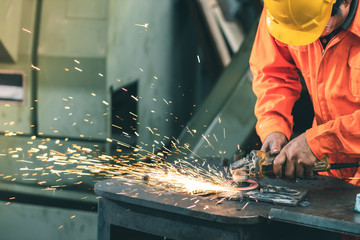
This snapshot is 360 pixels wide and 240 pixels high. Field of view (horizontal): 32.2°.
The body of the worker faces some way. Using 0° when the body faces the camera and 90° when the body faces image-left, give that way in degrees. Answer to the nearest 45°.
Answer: approximately 45°
